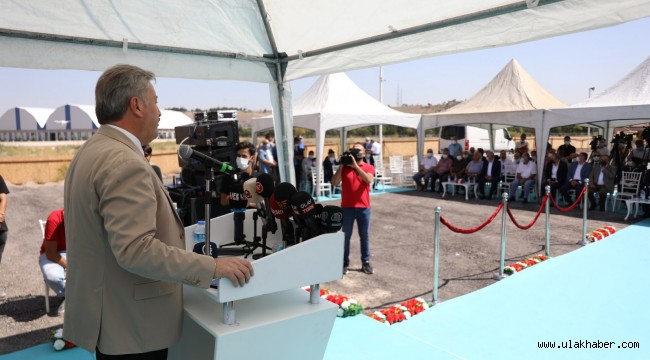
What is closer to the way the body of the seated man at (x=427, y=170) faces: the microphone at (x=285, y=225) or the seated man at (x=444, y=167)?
the microphone

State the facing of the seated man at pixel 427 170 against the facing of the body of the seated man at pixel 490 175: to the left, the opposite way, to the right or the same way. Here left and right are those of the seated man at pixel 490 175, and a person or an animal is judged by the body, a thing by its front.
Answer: the same way

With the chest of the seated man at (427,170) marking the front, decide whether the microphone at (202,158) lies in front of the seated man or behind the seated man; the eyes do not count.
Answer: in front

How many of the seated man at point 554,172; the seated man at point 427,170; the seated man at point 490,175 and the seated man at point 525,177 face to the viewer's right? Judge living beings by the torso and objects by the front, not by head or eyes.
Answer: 0

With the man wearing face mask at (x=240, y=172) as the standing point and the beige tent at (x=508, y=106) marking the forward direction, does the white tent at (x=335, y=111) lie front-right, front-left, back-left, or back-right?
front-left

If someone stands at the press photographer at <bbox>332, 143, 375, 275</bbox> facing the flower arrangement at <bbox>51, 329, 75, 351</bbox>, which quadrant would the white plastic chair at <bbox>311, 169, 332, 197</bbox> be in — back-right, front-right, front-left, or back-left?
back-right

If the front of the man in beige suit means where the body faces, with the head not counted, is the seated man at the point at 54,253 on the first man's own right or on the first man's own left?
on the first man's own left

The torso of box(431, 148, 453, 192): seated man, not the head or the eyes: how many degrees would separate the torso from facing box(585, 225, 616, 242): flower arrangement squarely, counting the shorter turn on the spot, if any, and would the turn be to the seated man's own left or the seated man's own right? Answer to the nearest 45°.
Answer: approximately 90° to the seated man's own left

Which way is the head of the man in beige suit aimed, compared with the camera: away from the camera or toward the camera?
away from the camera

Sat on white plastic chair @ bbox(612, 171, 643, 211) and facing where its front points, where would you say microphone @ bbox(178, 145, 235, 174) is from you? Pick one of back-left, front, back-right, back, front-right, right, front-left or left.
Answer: front-left

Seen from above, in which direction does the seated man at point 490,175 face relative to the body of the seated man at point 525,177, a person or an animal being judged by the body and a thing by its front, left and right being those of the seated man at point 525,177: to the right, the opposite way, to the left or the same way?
the same way

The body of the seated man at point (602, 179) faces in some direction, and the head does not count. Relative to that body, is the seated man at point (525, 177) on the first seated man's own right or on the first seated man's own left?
on the first seated man's own right

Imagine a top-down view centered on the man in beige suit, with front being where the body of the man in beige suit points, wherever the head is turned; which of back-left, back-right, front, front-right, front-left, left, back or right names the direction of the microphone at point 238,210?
front

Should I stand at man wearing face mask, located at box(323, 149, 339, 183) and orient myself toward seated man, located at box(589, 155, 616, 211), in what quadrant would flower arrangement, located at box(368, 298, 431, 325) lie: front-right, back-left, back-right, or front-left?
front-right

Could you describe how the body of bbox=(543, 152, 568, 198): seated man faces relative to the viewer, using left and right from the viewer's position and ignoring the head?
facing the viewer and to the left of the viewer

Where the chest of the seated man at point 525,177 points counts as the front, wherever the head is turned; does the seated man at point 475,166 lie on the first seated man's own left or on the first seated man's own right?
on the first seated man's own right

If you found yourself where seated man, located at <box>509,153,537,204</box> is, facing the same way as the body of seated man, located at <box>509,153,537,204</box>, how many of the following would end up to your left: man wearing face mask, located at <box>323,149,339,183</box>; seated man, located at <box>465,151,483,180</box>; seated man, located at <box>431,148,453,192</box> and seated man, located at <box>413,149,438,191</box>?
0

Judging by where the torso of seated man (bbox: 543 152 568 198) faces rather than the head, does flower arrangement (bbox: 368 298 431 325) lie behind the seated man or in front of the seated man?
in front

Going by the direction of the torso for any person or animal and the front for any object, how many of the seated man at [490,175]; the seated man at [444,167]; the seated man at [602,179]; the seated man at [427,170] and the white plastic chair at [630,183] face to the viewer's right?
0
